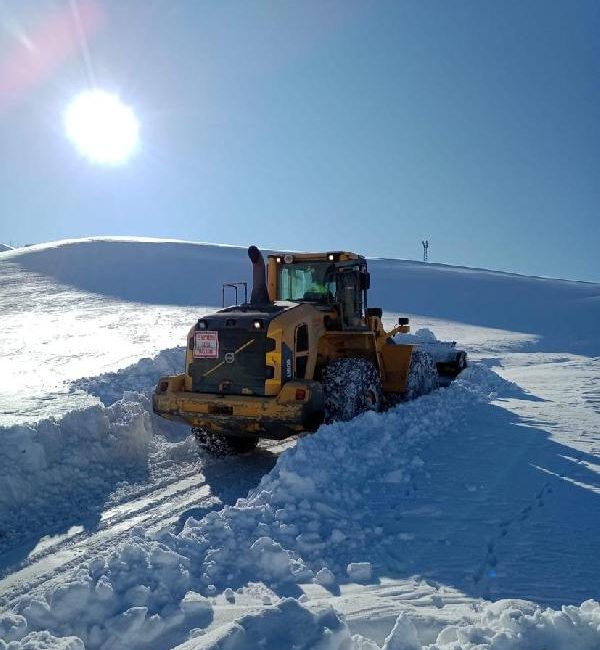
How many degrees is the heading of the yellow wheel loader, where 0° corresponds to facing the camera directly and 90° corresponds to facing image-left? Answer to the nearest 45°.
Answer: approximately 225°
